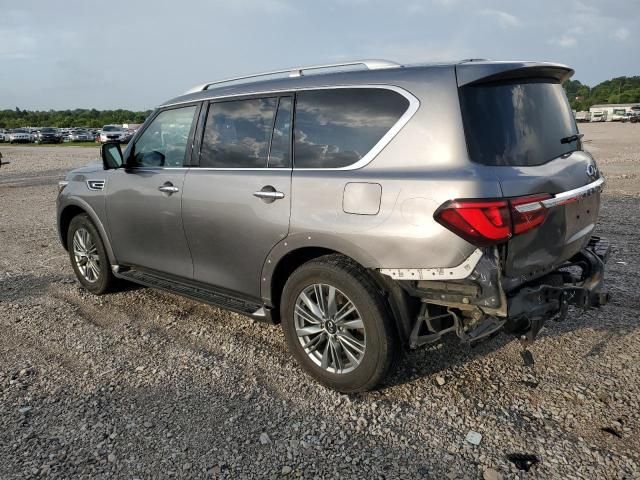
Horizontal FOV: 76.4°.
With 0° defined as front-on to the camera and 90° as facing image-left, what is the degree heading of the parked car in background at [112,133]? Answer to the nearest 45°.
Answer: approximately 0°

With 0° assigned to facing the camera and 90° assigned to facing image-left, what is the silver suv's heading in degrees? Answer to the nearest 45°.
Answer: approximately 135°

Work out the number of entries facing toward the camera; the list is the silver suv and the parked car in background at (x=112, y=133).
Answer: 1

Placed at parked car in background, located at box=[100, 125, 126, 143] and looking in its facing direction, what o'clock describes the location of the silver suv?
The silver suv is roughly at 12 o'clock from the parked car in background.

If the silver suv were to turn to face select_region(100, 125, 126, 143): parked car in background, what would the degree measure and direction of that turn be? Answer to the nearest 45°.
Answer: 0° — it already faces it

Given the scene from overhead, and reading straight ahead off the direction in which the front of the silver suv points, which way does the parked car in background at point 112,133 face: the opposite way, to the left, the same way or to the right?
the opposite way
